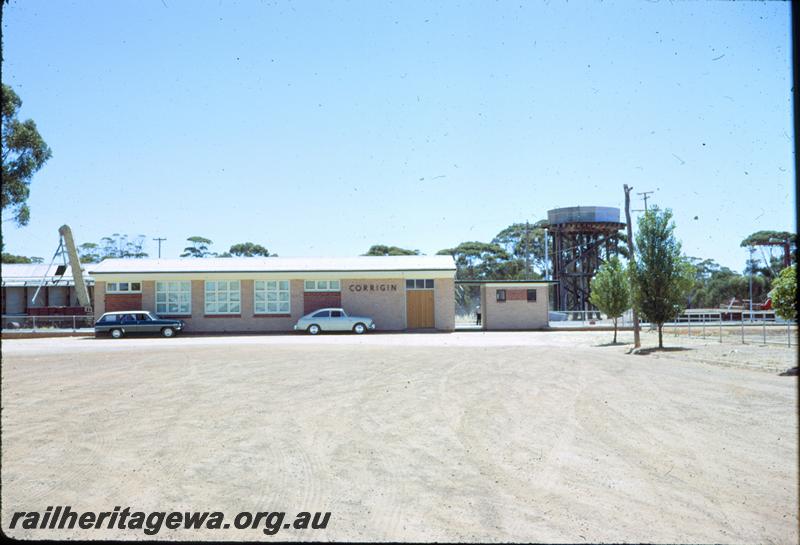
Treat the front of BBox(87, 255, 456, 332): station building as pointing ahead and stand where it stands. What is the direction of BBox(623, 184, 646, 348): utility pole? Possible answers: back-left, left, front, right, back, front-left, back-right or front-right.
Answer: front-left

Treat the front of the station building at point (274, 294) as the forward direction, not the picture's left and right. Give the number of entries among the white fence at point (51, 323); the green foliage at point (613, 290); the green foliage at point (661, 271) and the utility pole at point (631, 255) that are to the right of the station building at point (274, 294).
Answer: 1

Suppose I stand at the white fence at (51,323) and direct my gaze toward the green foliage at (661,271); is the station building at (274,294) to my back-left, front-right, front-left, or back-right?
front-left

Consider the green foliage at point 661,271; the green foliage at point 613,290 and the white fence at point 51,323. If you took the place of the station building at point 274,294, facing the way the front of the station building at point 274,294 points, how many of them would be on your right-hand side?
1

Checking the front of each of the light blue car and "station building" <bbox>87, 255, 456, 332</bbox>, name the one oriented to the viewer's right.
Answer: the light blue car

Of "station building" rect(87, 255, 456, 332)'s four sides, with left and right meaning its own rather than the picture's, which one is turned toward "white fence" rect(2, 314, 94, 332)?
right

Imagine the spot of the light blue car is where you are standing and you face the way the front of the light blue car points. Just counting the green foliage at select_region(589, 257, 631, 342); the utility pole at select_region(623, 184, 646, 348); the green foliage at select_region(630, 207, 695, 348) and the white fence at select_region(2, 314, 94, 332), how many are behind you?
1

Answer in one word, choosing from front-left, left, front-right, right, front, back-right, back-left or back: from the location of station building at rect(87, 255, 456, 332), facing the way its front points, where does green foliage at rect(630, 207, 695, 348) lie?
front-left

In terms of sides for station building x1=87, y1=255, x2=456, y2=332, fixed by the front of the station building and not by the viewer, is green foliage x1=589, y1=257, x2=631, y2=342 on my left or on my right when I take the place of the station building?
on my left

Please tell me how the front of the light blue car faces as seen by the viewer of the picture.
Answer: facing to the right of the viewer

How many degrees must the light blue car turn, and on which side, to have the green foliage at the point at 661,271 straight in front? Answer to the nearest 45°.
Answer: approximately 45° to its right

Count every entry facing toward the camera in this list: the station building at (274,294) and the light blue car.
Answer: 1

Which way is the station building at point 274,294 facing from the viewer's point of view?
toward the camera

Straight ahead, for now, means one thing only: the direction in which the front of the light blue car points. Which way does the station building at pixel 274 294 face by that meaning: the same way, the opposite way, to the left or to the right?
to the right
